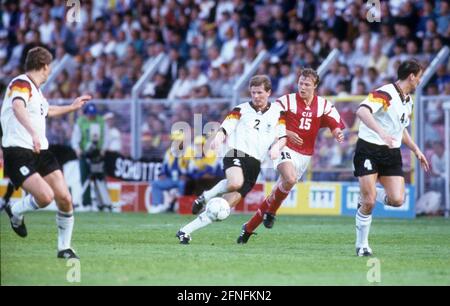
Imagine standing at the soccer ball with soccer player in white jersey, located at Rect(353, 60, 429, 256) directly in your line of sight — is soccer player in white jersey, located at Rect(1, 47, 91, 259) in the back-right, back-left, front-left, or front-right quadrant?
back-right

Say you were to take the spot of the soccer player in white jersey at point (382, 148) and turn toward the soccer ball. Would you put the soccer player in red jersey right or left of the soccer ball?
right

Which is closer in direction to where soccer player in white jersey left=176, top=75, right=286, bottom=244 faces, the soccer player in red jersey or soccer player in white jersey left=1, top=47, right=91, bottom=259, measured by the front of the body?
the soccer player in white jersey

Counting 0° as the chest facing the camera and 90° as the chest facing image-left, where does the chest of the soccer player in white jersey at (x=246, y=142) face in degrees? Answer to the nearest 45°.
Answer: approximately 0°

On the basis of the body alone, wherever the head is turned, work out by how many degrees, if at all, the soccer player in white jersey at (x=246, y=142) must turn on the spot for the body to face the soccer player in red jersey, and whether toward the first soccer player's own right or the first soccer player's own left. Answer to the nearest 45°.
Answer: approximately 135° to the first soccer player's own left

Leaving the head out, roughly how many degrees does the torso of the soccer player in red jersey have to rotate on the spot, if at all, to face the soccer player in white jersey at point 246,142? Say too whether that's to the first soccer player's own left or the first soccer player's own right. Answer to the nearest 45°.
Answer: approximately 45° to the first soccer player's own right
